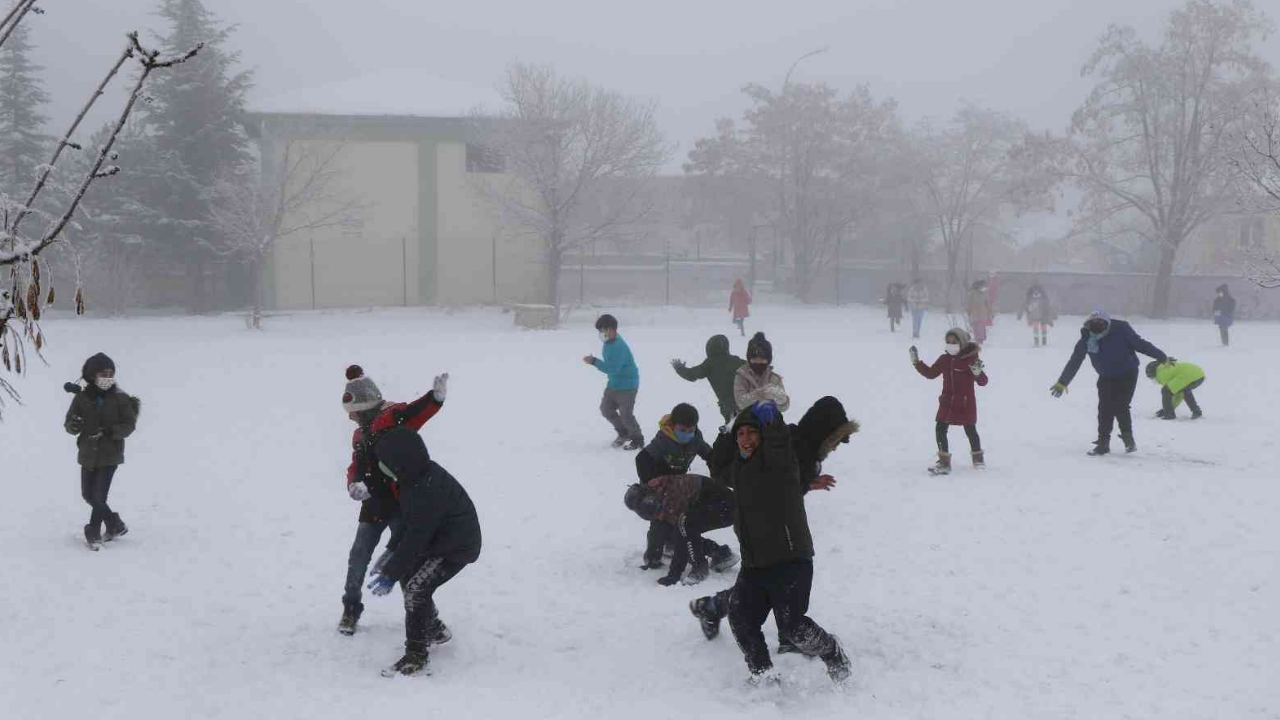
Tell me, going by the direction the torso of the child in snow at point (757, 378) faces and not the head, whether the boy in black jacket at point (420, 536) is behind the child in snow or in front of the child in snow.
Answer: in front

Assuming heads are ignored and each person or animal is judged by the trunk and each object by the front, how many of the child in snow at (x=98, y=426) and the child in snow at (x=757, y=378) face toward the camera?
2

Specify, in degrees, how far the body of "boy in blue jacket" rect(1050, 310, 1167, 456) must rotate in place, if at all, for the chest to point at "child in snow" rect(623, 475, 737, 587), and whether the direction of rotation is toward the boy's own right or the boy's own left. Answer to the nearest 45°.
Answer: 0° — they already face them

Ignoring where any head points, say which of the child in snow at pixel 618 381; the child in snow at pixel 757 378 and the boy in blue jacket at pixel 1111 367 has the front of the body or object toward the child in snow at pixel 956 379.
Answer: the boy in blue jacket

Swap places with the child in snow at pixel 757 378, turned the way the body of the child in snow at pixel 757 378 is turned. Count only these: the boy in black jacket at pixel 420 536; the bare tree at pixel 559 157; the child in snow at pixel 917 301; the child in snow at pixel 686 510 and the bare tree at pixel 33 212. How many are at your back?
2

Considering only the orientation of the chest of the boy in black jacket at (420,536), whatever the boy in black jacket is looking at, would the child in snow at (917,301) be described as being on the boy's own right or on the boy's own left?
on the boy's own right

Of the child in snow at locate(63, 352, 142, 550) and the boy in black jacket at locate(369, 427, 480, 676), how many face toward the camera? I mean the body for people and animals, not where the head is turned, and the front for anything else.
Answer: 1

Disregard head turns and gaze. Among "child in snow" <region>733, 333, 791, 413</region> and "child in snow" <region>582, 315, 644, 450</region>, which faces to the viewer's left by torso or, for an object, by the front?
"child in snow" <region>582, 315, 644, 450</region>

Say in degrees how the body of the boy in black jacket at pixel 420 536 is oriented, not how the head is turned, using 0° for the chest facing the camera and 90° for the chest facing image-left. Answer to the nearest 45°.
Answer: approximately 90°

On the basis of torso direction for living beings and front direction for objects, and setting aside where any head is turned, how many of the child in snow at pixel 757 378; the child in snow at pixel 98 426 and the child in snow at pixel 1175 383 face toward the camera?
2

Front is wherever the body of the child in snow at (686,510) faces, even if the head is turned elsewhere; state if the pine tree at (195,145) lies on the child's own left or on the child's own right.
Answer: on the child's own right

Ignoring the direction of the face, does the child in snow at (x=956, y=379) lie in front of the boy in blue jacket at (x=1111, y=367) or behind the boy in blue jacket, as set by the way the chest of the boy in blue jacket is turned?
in front

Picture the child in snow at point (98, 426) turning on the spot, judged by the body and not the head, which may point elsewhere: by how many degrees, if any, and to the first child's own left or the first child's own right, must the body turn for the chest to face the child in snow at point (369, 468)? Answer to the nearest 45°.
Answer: approximately 45° to the first child's own left

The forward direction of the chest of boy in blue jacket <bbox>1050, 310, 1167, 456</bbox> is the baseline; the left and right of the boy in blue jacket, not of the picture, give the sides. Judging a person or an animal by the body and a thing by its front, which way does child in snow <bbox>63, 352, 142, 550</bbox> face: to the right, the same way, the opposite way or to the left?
to the left

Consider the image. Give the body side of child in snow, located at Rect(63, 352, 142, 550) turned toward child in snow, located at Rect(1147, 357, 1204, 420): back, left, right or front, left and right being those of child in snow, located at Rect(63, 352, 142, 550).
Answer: left

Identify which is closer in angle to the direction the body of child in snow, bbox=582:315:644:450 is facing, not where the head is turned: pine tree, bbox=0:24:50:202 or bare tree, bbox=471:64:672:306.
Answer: the pine tree

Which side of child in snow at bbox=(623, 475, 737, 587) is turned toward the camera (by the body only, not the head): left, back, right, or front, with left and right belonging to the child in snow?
left

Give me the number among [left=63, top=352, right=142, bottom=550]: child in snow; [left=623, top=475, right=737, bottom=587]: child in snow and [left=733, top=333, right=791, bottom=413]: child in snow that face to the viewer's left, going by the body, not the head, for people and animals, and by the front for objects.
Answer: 1
